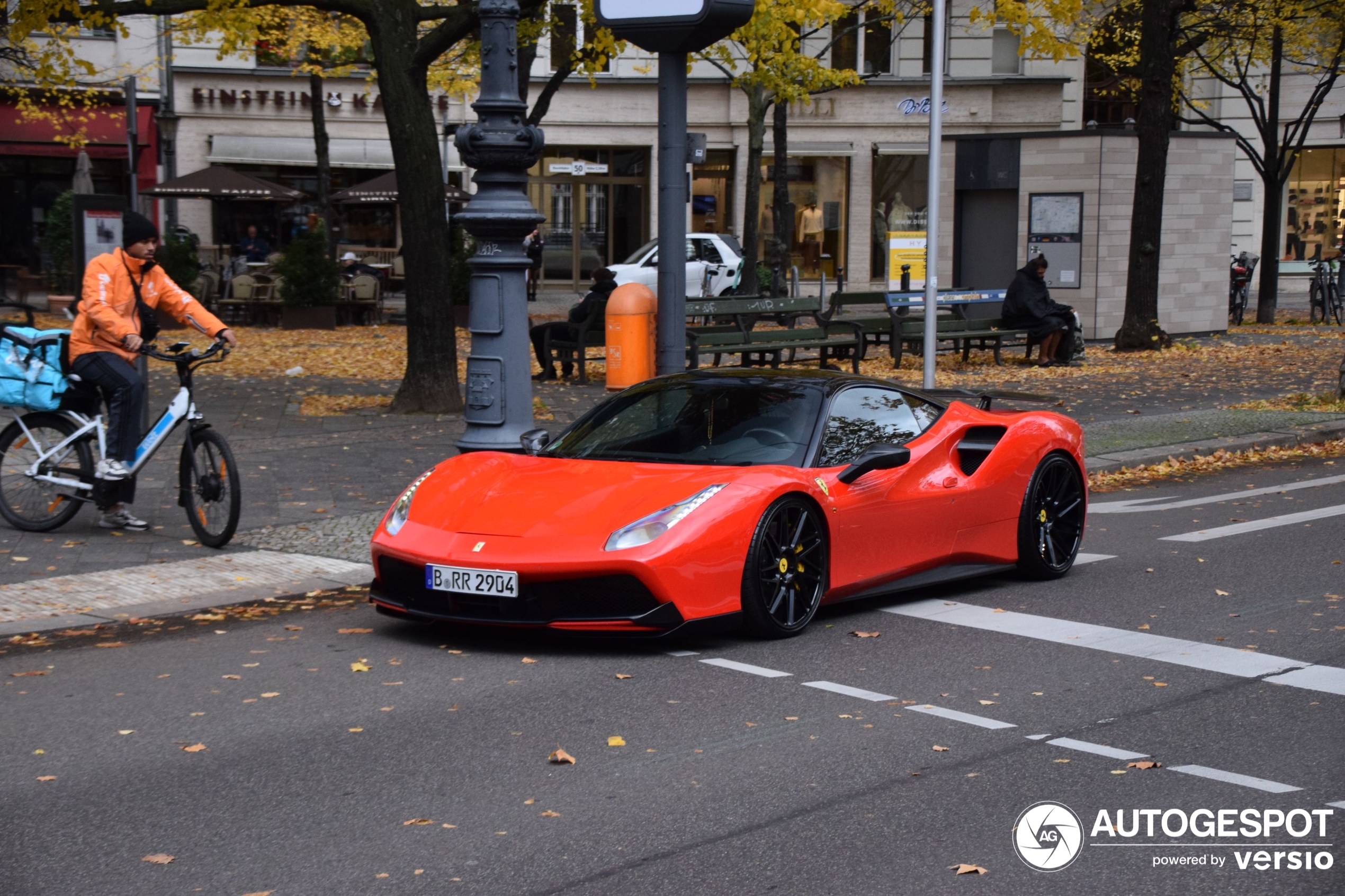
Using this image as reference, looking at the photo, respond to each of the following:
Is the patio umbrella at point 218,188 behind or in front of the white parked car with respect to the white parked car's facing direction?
in front

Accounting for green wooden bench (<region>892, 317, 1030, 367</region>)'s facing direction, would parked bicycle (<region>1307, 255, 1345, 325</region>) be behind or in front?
behind

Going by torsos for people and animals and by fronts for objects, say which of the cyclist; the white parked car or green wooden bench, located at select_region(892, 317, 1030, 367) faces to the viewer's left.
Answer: the white parked car

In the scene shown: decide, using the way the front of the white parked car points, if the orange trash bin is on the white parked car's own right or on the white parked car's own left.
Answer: on the white parked car's own left

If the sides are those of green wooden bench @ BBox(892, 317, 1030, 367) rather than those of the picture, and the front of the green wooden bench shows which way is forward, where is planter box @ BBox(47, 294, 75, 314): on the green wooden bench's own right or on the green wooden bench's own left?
on the green wooden bench's own right

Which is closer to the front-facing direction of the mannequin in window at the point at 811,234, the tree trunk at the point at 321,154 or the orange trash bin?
the orange trash bin

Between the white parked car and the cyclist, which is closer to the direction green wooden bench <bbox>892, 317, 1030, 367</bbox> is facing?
the cyclist

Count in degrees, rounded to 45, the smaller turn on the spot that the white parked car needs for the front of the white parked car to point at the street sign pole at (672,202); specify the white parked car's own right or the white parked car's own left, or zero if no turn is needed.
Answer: approximately 90° to the white parked car's own left

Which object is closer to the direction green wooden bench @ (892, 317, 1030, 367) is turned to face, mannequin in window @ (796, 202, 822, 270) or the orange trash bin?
the orange trash bin

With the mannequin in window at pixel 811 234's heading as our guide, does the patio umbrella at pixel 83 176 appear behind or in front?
in front

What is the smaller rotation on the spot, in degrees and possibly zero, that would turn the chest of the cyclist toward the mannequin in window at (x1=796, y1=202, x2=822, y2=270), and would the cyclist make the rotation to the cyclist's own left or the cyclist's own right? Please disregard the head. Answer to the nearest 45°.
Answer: approximately 90° to the cyclist's own left

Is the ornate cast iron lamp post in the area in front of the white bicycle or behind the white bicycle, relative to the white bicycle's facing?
in front
